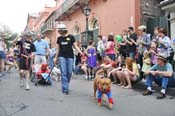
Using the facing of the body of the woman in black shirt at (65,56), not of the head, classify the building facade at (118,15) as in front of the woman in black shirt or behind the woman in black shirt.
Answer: behind

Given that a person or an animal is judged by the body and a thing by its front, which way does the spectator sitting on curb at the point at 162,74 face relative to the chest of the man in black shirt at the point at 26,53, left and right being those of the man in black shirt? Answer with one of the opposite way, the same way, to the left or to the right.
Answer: to the right

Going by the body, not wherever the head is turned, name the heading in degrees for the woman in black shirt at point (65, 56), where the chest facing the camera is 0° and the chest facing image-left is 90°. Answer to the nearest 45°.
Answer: approximately 0°

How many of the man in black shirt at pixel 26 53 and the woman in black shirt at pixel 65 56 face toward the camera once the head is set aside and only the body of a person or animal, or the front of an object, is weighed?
2

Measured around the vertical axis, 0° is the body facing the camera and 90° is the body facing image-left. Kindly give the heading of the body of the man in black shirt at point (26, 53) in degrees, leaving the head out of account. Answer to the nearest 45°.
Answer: approximately 0°

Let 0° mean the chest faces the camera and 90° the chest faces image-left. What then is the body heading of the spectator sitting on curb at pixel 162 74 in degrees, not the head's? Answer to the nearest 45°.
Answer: approximately 45°

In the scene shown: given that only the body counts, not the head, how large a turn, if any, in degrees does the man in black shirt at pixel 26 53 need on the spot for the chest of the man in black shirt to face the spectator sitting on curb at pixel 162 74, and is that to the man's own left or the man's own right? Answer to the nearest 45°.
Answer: approximately 45° to the man's own left
